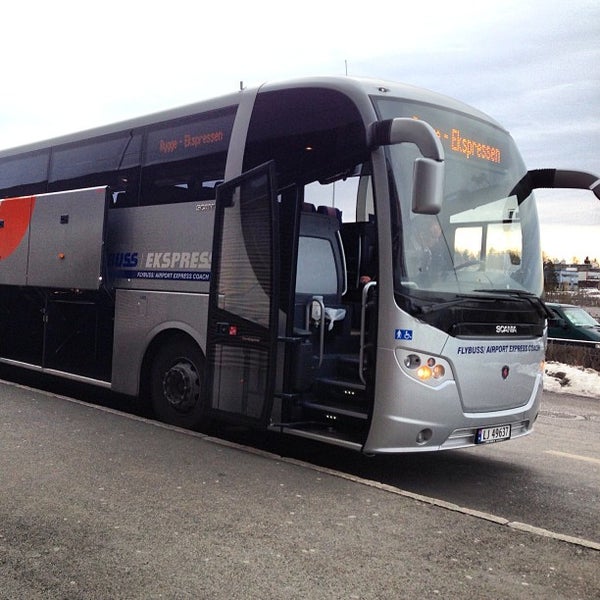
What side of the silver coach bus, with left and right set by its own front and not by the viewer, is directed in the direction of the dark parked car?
left

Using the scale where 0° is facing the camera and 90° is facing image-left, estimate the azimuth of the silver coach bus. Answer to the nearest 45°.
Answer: approximately 315°

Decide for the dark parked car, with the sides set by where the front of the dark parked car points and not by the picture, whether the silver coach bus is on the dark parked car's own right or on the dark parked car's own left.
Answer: on the dark parked car's own right
